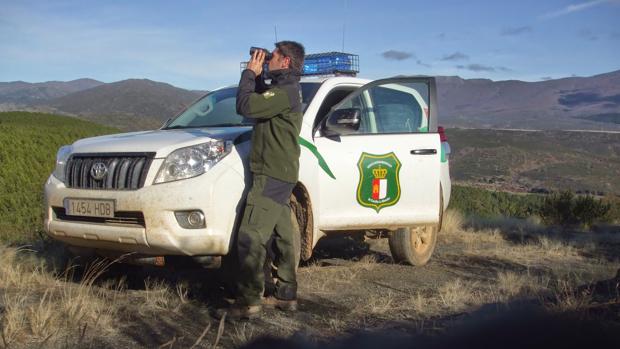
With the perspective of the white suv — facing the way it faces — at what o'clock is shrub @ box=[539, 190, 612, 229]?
The shrub is roughly at 6 o'clock from the white suv.

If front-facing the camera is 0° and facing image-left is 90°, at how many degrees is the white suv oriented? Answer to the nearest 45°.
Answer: approximately 45°

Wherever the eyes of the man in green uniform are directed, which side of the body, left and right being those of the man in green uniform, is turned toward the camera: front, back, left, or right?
left

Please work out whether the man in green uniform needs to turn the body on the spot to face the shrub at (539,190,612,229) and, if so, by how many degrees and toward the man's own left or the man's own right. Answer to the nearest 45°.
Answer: approximately 135° to the man's own right

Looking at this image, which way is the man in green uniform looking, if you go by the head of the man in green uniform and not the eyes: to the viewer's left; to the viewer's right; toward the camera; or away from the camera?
to the viewer's left
